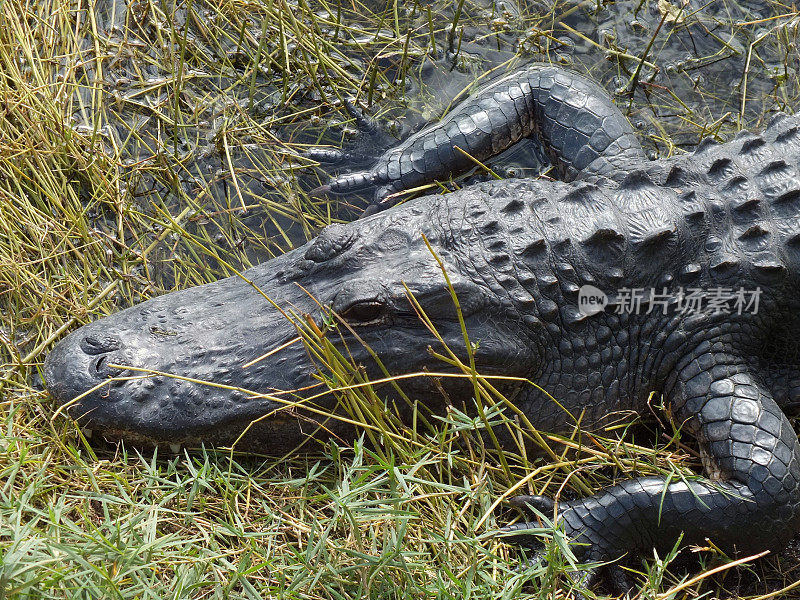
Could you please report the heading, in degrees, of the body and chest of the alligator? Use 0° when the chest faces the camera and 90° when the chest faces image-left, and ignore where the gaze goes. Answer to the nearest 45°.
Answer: approximately 90°
